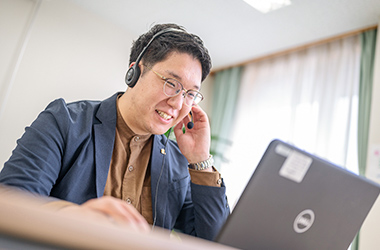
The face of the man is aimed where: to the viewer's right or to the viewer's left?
to the viewer's right

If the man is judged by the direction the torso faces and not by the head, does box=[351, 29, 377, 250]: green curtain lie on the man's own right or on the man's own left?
on the man's own left

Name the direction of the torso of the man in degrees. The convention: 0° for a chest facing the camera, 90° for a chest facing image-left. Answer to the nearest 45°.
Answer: approximately 315°

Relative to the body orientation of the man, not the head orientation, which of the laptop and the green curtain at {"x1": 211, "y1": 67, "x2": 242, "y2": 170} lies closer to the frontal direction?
the laptop
